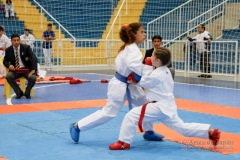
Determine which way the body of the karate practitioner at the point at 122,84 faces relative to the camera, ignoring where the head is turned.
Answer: to the viewer's right

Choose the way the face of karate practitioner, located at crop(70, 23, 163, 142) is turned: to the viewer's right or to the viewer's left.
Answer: to the viewer's right

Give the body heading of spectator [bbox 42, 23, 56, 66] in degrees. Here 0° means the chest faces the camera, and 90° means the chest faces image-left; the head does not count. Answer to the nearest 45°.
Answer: approximately 0°

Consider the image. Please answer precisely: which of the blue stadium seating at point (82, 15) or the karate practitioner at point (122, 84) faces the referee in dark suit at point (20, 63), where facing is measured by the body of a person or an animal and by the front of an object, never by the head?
the blue stadium seating

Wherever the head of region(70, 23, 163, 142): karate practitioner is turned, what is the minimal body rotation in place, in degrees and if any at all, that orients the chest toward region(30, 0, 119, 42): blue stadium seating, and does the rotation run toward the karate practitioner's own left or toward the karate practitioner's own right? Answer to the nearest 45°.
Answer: approximately 90° to the karate practitioner's own left

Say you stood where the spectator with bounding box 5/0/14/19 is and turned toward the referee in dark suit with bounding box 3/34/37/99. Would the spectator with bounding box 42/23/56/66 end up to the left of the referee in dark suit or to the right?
left

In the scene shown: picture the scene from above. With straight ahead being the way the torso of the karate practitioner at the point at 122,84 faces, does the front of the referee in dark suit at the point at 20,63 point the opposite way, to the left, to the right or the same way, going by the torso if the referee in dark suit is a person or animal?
to the right

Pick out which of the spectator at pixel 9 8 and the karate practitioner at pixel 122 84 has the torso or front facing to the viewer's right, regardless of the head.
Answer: the karate practitioner

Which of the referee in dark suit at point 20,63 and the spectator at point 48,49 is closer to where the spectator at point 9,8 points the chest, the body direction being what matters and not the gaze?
the referee in dark suit
